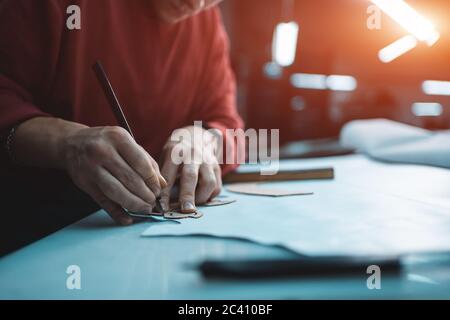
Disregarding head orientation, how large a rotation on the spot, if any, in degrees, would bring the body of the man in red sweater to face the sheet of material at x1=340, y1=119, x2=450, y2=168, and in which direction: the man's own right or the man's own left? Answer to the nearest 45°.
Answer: approximately 90° to the man's own left

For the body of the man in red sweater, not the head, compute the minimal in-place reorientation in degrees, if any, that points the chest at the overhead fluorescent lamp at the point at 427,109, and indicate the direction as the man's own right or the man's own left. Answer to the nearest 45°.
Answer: approximately 90° to the man's own left

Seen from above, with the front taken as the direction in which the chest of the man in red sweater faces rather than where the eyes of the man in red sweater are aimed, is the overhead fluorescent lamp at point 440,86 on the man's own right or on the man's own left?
on the man's own left

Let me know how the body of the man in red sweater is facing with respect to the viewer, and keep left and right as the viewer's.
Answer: facing the viewer and to the right of the viewer
